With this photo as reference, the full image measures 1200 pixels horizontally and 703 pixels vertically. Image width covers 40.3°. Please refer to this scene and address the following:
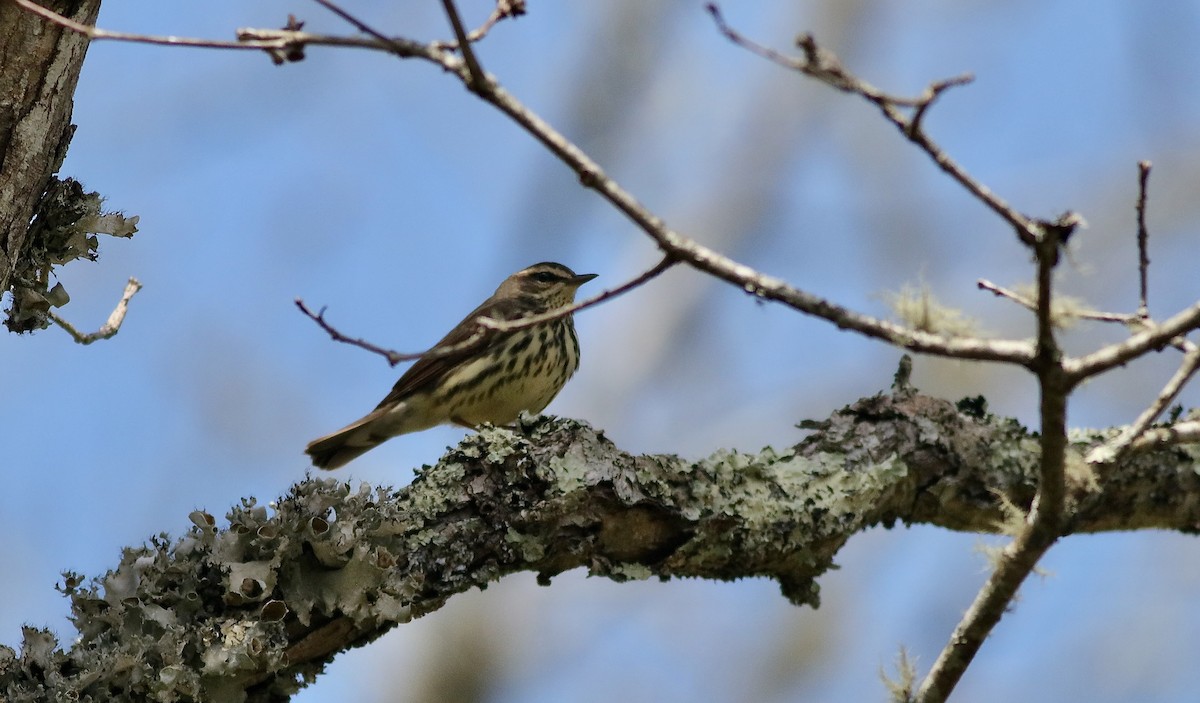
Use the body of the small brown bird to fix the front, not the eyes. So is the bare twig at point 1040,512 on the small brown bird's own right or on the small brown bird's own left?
on the small brown bird's own right

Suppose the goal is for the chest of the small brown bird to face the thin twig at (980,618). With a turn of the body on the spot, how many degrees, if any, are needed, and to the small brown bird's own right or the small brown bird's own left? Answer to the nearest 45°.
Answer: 0° — it already faces it

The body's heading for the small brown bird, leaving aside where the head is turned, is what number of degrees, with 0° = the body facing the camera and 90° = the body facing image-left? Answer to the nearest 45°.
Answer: approximately 270°

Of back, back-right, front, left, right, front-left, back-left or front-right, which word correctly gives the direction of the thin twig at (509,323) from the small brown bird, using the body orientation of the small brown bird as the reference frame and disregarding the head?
right
